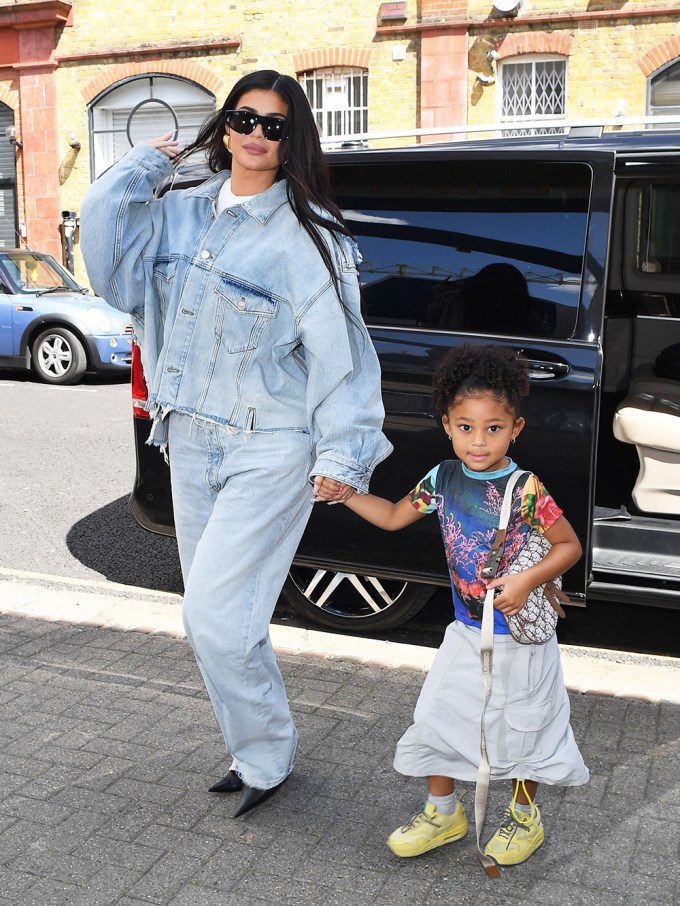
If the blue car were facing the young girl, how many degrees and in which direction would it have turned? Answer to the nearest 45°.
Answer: approximately 45° to its right

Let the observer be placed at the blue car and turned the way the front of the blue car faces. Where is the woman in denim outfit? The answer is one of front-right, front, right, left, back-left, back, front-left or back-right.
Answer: front-right

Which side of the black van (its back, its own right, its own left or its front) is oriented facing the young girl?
right

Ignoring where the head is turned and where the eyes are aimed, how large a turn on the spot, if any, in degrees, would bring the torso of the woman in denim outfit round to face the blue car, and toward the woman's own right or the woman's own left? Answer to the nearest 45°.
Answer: approximately 135° to the woman's own right

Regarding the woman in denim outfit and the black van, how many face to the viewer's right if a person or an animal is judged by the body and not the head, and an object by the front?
1

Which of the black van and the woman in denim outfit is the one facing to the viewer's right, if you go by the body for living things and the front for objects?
the black van

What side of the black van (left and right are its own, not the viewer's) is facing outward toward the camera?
right

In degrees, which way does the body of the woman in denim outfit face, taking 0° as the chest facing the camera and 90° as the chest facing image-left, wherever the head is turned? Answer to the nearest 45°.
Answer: approximately 45°

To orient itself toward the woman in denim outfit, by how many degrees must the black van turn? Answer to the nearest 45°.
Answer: approximately 135° to its right

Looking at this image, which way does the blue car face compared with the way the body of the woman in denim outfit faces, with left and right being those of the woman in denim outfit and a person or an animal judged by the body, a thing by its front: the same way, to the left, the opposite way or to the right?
to the left

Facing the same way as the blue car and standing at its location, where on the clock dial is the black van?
The black van is roughly at 1 o'clock from the blue car.

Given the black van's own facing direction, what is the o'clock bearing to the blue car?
The blue car is roughly at 8 o'clock from the black van.
